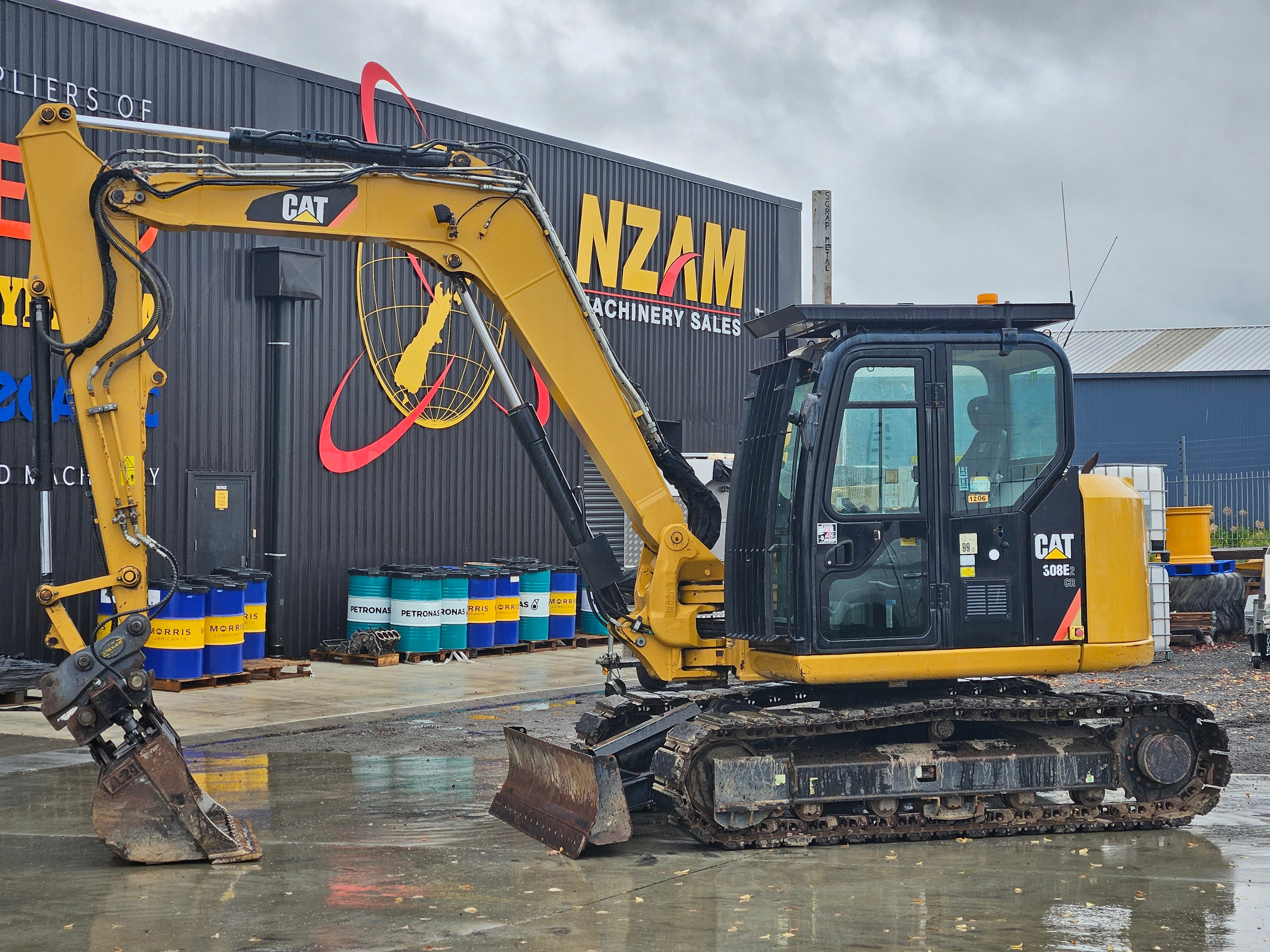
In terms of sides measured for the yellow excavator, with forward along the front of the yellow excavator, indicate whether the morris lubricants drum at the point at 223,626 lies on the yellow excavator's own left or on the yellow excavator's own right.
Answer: on the yellow excavator's own right

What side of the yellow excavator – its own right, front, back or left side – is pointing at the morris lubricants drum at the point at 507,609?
right

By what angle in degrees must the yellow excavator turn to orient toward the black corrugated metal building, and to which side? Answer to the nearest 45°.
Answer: approximately 45° to its right

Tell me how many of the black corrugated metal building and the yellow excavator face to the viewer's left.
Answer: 1

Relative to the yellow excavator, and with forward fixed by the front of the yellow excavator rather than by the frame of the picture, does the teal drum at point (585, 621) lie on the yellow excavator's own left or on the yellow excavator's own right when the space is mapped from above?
on the yellow excavator's own right

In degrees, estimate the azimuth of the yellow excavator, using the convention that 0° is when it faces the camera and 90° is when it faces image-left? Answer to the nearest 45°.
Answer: approximately 90°

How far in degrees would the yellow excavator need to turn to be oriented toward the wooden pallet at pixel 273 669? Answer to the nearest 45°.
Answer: approximately 45° to its right

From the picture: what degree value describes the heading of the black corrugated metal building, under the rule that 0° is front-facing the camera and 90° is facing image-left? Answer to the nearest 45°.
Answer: approximately 315°

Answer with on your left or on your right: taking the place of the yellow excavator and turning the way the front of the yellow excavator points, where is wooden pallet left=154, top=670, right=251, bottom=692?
on your right
